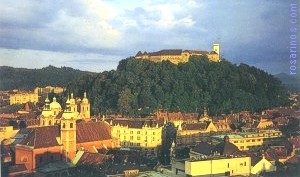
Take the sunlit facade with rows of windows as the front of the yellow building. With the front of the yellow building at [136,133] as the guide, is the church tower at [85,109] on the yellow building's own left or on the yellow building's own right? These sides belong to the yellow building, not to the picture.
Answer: on the yellow building's own right

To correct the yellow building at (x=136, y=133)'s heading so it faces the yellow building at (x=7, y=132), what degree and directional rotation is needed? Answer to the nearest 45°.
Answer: approximately 90° to its right

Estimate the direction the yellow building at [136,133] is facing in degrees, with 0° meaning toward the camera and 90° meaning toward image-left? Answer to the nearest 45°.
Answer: approximately 0°

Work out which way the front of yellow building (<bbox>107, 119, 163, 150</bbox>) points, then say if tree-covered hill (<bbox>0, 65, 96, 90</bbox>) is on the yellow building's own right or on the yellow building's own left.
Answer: on the yellow building's own right

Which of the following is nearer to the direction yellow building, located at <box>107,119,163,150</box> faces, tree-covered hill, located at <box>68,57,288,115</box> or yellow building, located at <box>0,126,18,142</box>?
the yellow building

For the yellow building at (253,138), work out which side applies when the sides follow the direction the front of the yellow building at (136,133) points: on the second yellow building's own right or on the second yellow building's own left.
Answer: on the second yellow building's own left

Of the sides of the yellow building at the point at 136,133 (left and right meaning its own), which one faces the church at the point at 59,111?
right

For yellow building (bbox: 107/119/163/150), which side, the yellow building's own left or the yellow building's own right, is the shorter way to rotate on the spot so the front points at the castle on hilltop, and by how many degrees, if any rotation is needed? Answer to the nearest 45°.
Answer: approximately 180°

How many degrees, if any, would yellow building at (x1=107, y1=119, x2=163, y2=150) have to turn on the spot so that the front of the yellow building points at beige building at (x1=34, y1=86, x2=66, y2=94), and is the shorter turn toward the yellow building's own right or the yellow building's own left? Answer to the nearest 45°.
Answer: approximately 135° to the yellow building's own right

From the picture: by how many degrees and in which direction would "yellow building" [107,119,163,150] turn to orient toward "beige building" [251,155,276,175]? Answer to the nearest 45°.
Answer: approximately 45° to its left

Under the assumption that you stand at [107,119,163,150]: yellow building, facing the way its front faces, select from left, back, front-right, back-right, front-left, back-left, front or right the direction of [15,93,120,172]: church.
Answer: front-right
